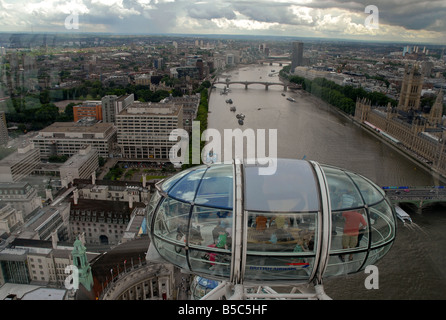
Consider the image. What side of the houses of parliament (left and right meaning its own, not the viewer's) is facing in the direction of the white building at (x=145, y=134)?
front

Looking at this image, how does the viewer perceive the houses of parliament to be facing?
facing the viewer and to the left of the viewer

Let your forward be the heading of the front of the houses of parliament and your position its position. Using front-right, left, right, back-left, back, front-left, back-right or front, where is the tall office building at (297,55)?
right

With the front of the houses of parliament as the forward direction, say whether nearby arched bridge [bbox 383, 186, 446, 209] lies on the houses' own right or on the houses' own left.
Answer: on the houses' own left

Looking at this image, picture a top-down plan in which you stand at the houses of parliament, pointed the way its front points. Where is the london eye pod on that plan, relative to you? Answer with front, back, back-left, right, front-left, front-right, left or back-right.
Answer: front-left

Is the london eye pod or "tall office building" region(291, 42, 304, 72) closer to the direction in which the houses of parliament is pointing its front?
the london eye pod

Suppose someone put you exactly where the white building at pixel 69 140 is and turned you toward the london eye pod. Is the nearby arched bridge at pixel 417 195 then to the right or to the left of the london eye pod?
left

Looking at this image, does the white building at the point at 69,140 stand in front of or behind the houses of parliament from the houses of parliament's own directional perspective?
in front

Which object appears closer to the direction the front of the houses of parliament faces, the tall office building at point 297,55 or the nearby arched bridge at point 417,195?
the nearby arched bridge

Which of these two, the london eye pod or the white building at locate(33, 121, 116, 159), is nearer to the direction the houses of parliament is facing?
the white building

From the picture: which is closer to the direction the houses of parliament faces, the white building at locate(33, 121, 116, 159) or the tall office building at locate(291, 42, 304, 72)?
the white building
